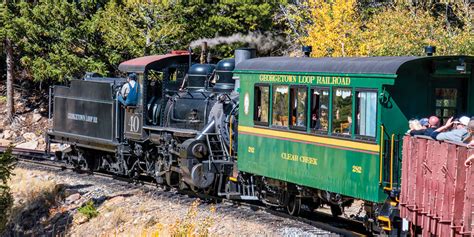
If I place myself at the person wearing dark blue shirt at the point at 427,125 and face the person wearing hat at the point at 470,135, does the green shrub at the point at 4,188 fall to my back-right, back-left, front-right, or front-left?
back-right

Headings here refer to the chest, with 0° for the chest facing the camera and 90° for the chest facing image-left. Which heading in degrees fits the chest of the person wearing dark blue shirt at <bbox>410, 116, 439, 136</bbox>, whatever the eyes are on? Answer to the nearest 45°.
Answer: approximately 90°
